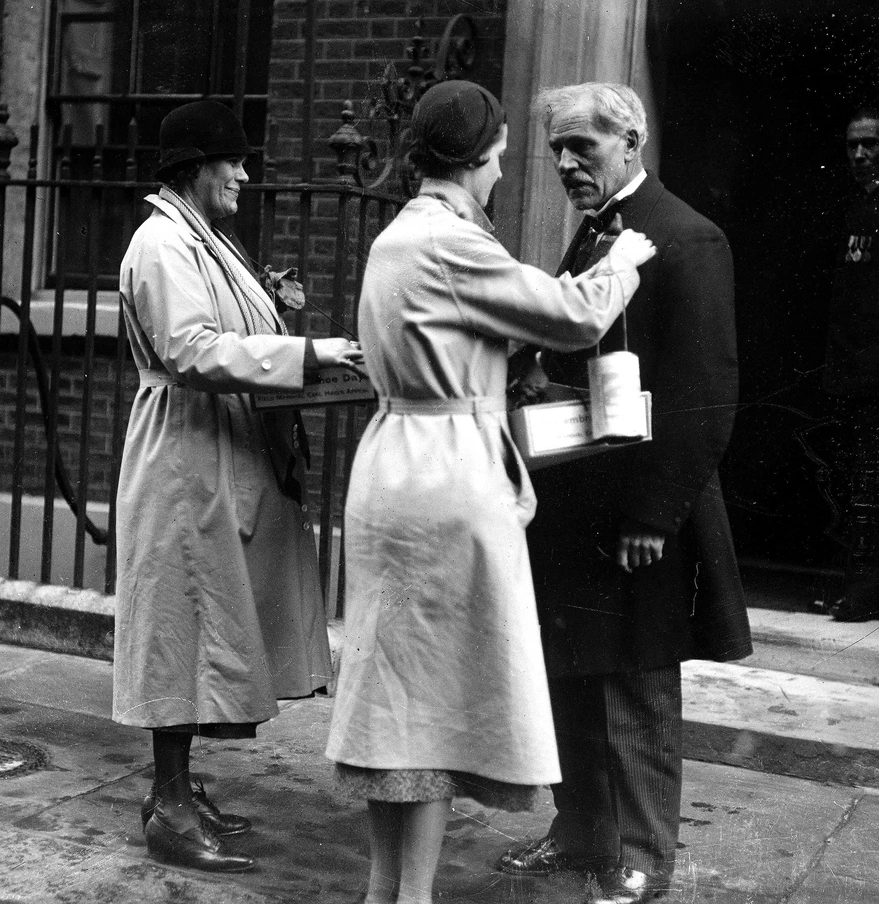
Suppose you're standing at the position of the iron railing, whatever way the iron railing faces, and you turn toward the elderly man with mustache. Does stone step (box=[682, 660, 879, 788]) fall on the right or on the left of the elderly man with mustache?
left

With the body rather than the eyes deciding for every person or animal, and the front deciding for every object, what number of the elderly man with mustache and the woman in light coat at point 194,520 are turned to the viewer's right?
1

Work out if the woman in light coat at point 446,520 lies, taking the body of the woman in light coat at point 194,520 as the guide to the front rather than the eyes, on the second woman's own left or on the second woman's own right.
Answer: on the second woman's own right

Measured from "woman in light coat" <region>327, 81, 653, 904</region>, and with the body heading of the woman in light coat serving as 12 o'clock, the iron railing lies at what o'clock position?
The iron railing is roughly at 10 o'clock from the woman in light coat.

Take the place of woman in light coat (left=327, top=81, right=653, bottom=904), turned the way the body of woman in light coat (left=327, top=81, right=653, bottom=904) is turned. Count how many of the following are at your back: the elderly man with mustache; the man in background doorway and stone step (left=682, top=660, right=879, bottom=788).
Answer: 0

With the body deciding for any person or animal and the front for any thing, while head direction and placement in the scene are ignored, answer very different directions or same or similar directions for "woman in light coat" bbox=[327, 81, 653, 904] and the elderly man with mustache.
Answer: very different directions

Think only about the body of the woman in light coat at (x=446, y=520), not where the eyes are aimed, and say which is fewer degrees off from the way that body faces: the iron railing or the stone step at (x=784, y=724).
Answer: the stone step

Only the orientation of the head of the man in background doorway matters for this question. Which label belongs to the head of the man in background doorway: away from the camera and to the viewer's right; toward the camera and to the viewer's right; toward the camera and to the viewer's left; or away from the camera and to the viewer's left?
toward the camera and to the viewer's left

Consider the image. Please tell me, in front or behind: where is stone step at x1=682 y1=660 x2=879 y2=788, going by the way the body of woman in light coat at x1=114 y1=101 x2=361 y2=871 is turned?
in front

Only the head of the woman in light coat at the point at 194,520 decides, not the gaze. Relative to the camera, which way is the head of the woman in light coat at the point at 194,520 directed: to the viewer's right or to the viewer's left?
to the viewer's right

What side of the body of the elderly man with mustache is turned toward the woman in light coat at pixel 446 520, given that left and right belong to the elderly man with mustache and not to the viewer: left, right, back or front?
front

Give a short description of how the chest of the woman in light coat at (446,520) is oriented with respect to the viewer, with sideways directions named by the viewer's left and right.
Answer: facing away from the viewer and to the right of the viewer

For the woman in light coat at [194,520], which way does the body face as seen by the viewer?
to the viewer's right

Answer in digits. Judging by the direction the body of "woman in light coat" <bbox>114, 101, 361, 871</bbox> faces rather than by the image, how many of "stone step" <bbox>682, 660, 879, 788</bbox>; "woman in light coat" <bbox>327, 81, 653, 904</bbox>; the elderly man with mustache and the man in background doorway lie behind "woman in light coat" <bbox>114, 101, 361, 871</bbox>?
0

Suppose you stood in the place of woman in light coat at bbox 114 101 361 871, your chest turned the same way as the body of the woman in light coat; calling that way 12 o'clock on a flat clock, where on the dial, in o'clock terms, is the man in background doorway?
The man in background doorway is roughly at 11 o'clock from the woman in light coat.

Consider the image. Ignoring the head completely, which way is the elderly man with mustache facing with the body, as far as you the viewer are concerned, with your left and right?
facing the viewer and to the left of the viewer
